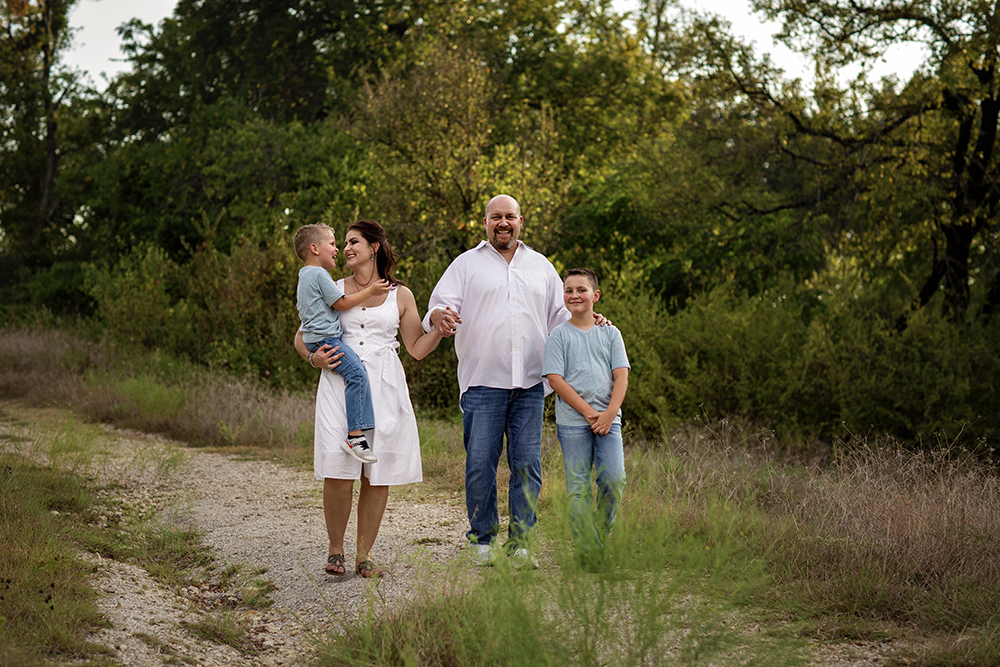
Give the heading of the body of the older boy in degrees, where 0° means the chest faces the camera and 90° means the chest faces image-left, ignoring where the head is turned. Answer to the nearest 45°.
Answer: approximately 0°

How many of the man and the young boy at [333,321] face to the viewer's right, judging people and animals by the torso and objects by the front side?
1

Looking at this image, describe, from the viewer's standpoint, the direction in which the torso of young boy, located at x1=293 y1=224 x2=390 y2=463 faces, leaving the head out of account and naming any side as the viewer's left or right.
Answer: facing to the right of the viewer

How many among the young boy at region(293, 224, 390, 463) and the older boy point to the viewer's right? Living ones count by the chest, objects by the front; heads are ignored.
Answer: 1

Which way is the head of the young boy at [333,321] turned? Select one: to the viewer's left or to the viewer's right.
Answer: to the viewer's right

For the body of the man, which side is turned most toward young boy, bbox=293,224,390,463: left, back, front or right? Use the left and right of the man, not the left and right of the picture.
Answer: right

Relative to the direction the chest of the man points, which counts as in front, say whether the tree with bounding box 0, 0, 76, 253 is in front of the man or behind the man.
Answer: behind

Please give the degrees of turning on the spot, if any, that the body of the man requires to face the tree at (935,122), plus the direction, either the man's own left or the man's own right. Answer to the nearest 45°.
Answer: approximately 135° to the man's own left

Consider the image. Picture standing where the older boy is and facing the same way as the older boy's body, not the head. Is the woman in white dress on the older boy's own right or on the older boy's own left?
on the older boy's own right
